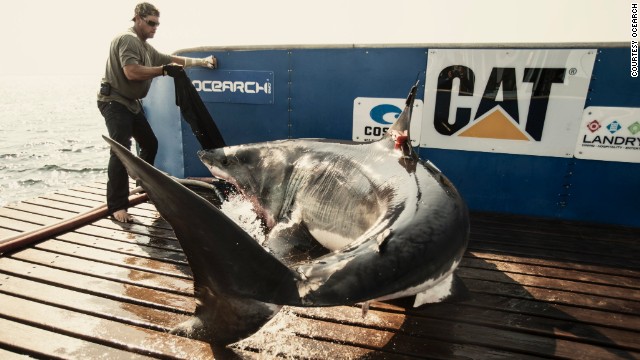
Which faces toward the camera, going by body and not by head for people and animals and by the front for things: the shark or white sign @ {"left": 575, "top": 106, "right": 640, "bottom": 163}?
the white sign

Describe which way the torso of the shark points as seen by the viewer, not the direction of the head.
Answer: to the viewer's left

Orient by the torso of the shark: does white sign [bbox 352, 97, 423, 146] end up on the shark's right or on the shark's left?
on the shark's right

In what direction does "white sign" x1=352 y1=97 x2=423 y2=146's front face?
toward the camera

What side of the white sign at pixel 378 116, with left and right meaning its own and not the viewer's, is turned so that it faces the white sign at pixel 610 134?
left

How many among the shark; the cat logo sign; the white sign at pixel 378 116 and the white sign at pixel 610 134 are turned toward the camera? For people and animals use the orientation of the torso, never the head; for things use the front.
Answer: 3

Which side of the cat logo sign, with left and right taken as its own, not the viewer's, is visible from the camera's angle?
front

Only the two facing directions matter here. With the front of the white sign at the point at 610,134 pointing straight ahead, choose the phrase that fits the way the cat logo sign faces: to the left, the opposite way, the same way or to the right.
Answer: the same way

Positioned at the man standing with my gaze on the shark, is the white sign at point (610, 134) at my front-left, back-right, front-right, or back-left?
front-left

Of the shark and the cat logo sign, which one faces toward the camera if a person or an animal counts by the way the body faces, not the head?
the cat logo sign

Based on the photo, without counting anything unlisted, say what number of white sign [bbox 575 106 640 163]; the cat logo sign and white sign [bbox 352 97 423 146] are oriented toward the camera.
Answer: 3

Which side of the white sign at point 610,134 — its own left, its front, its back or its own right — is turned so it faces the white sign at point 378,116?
right

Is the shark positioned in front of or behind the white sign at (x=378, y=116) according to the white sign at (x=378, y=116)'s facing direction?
in front

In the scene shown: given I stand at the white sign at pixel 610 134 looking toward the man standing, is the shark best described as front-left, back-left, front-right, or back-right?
front-left
